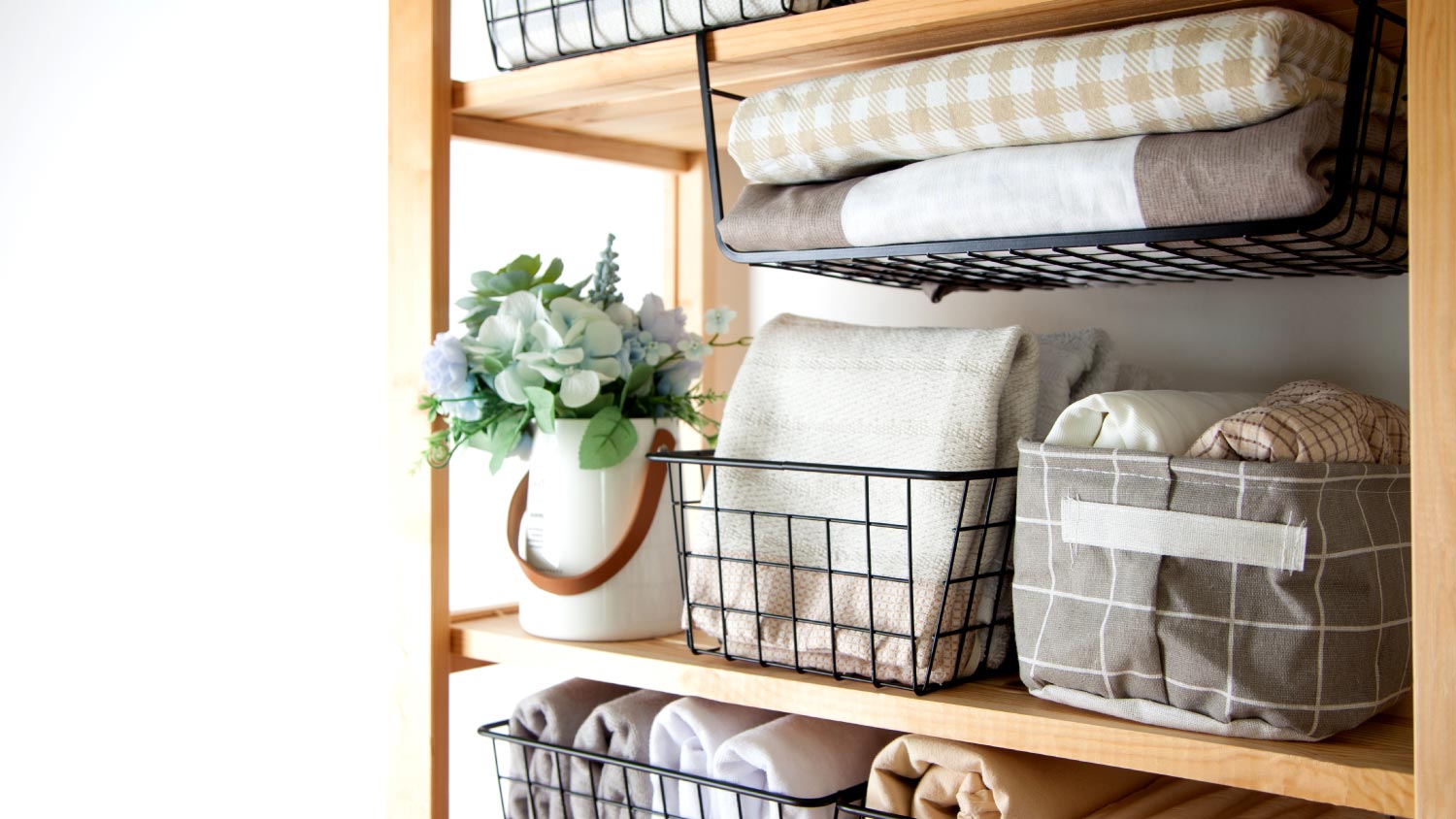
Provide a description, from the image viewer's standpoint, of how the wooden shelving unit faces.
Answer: facing the viewer and to the left of the viewer
